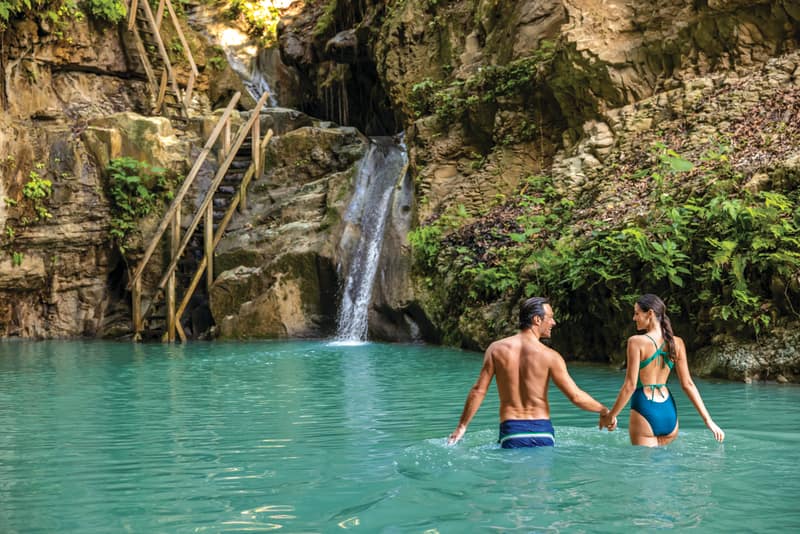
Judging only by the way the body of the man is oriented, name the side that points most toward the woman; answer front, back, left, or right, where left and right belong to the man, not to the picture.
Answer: right

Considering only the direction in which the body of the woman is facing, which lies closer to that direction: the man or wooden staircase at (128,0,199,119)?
the wooden staircase

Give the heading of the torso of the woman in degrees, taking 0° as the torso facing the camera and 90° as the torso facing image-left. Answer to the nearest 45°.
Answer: approximately 135°

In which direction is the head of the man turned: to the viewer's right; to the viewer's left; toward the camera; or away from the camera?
to the viewer's right

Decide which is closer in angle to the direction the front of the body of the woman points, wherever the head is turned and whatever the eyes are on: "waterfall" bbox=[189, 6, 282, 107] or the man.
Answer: the waterfall

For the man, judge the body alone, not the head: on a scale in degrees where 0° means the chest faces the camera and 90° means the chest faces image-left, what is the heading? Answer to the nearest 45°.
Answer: approximately 180°

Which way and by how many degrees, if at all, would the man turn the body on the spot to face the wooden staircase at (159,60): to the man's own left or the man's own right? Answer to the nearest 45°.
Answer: approximately 45° to the man's own left

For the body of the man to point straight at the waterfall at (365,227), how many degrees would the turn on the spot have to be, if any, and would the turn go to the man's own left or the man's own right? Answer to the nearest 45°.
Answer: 0° — they already face it

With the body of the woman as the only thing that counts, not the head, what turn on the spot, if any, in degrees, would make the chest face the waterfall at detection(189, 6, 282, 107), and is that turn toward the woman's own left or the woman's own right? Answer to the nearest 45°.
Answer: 0° — they already face it
